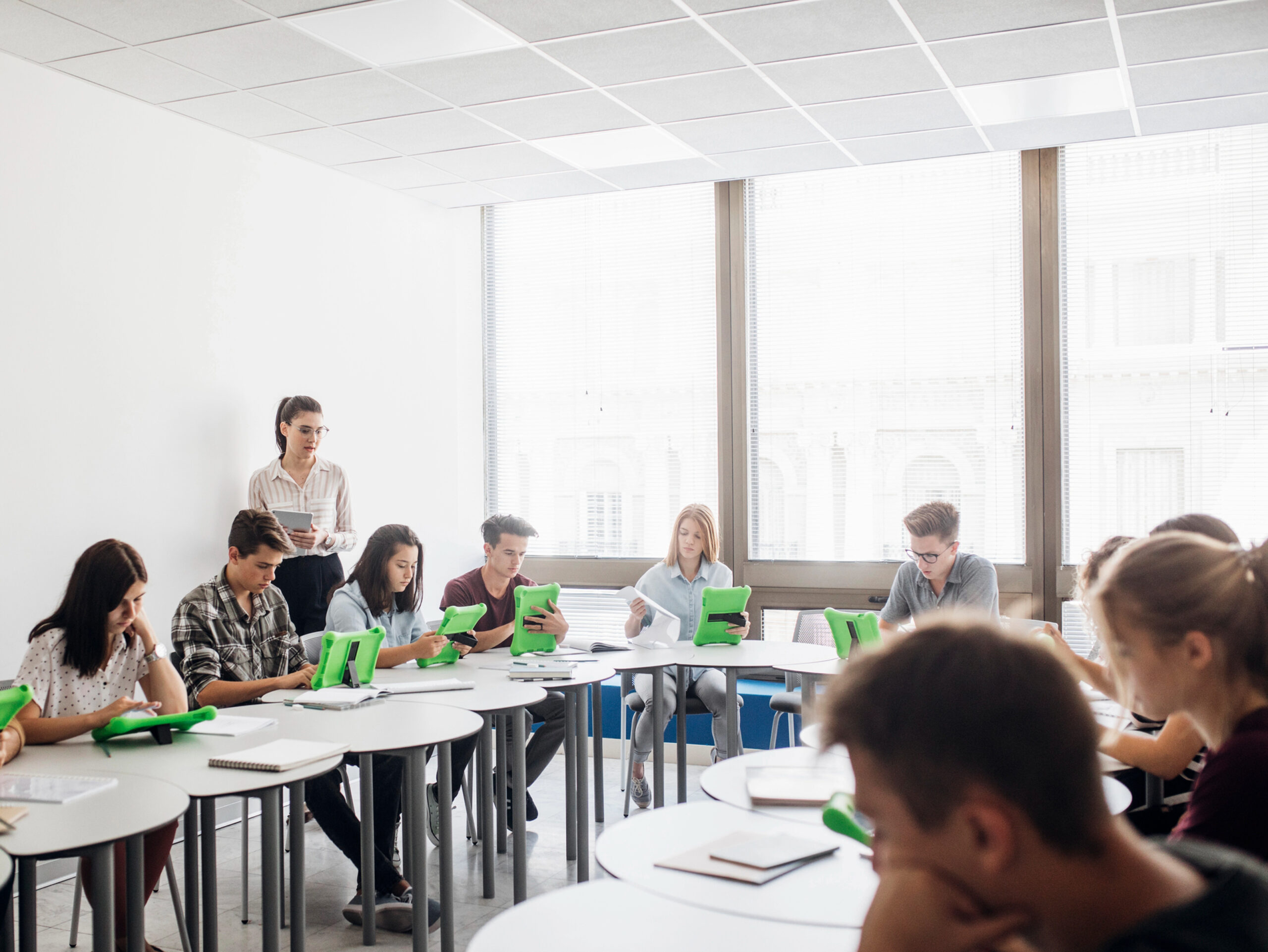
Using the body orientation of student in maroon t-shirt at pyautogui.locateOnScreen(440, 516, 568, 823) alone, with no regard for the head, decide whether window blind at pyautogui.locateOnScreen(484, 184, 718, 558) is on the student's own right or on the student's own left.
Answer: on the student's own left

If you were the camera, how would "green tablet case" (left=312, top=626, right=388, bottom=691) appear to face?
facing away from the viewer and to the left of the viewer

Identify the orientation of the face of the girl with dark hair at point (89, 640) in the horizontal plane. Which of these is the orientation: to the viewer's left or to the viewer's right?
to the viewer's right

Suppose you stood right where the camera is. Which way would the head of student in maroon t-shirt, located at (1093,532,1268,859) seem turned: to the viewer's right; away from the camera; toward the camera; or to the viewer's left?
to the viewer's left

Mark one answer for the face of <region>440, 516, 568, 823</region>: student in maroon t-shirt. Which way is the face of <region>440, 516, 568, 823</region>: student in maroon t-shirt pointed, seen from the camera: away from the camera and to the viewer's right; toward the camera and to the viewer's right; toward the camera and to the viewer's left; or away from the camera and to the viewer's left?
toward the camera and to the viewer's right

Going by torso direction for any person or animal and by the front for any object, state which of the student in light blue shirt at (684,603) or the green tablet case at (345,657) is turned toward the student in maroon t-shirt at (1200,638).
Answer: the student in light blue shirt

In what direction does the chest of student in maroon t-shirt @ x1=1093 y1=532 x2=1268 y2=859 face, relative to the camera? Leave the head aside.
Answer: to the viewer's left

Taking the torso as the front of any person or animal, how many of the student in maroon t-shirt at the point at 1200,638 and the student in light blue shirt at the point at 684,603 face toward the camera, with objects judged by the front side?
1

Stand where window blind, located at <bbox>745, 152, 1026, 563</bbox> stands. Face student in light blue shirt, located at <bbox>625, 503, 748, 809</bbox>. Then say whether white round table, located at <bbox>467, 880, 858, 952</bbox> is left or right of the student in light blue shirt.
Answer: left

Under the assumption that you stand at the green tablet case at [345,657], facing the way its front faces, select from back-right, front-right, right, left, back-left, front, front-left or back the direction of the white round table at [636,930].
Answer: back-left
